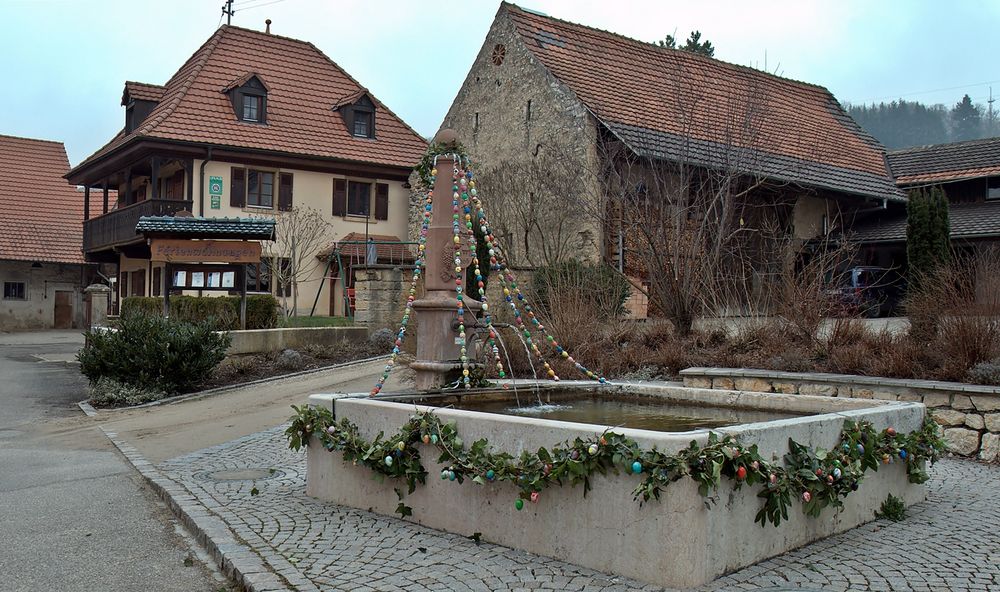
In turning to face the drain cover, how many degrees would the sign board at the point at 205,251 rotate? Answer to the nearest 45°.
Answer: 0° — it already faces it

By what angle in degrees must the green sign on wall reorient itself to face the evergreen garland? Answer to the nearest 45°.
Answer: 0° — it already faces it

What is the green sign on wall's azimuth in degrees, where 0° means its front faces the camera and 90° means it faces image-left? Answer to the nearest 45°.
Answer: approximately 0°

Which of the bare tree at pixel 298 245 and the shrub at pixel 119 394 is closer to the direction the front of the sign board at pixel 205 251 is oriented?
the shrub

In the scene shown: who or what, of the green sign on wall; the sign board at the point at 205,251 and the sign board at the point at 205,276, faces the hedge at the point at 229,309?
the green sign on wall

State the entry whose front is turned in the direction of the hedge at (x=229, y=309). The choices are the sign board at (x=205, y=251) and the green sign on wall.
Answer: the green sign on wall

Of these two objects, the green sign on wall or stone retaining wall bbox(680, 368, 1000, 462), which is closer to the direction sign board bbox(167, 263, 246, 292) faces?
the stone retaining wall

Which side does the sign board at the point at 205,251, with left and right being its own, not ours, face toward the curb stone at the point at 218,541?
front

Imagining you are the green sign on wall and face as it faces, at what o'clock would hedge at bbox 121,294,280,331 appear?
The hedge is roughly at 12 o'clock from the green sign on wall.

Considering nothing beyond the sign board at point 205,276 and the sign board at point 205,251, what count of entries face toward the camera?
2

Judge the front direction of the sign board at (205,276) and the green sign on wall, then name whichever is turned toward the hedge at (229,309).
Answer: the green sign on wall

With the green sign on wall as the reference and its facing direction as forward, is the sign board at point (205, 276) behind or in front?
in front

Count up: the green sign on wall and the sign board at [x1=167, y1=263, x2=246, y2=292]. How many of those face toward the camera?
2

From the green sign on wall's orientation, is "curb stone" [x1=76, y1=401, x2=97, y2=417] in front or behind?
in front
